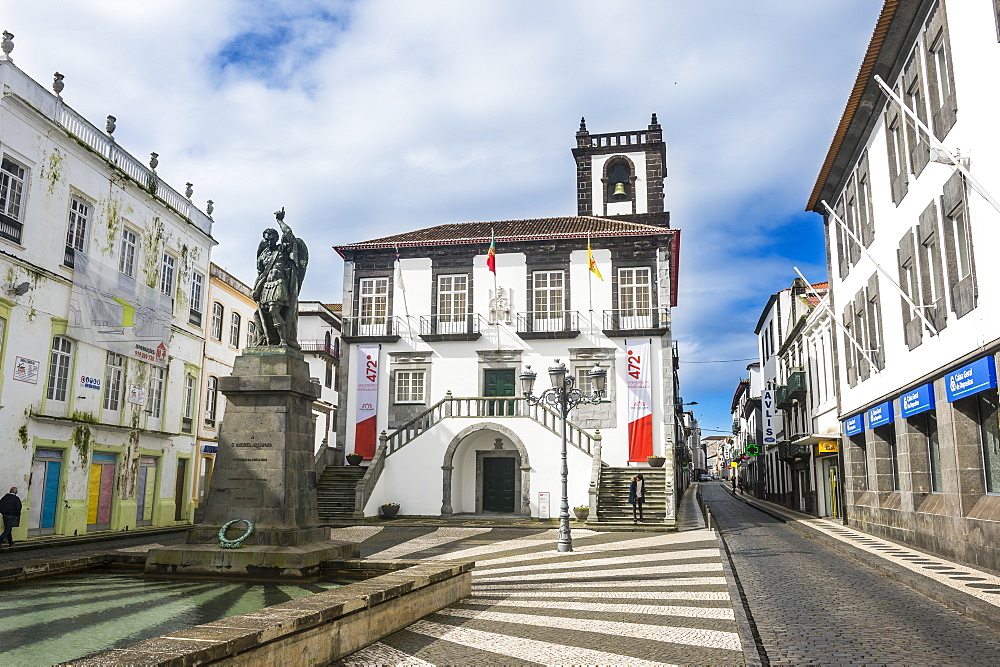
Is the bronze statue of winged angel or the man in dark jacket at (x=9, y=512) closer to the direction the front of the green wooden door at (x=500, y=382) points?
the bronze statue of winged angel

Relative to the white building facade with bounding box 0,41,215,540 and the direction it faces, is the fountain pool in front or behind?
in front

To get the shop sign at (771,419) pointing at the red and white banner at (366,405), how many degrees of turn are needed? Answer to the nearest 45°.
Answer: approximately 45° to its right

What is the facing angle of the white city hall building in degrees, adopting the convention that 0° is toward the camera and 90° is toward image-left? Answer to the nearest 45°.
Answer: approximately 0°

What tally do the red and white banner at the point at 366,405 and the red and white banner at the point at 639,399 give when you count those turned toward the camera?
2

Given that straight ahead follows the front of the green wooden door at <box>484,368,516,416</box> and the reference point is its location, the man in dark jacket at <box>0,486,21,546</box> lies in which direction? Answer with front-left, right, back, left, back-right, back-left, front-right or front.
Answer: front-right

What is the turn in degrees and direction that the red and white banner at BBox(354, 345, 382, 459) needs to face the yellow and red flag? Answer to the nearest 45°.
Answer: approximately 45° to its left

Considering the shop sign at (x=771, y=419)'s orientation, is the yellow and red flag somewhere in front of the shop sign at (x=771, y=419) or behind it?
in front

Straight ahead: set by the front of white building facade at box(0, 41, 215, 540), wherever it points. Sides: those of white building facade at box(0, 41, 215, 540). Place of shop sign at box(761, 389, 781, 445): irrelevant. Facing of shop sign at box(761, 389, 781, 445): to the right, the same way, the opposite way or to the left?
to the right
